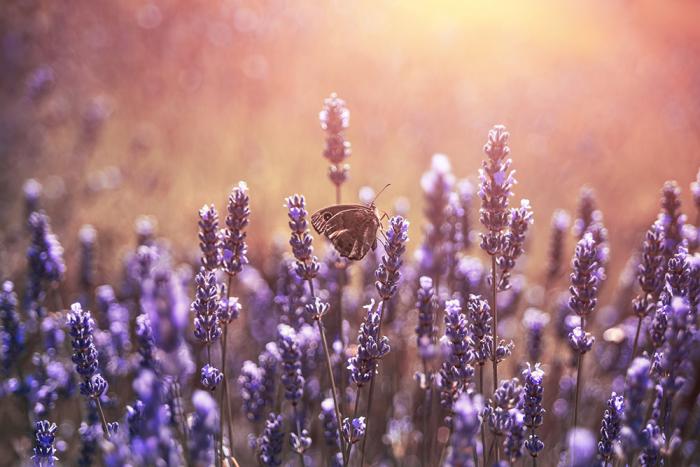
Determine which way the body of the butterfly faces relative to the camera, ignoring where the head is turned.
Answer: to the viewer's right

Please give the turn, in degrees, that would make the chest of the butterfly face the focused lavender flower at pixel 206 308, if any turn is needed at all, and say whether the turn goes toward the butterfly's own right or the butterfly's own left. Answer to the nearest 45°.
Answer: approximately 135° to the butterfly's own right

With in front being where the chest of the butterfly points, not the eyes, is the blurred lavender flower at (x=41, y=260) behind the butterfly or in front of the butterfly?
behind

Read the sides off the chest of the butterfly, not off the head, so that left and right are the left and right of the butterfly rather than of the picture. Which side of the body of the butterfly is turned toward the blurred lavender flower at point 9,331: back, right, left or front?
back

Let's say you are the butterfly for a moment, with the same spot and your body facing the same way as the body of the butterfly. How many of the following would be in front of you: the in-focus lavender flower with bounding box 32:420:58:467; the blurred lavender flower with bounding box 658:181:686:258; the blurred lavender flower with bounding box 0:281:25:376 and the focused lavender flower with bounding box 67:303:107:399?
1

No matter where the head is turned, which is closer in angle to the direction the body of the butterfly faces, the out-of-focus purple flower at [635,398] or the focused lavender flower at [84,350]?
the out-of-focus purple flower

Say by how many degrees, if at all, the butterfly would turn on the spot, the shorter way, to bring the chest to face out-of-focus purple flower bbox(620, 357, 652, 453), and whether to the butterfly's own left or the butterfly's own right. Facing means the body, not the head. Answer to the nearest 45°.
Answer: approximately 45° to the butterfly's own right

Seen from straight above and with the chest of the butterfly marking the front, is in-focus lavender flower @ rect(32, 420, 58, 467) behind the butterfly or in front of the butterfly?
behind
